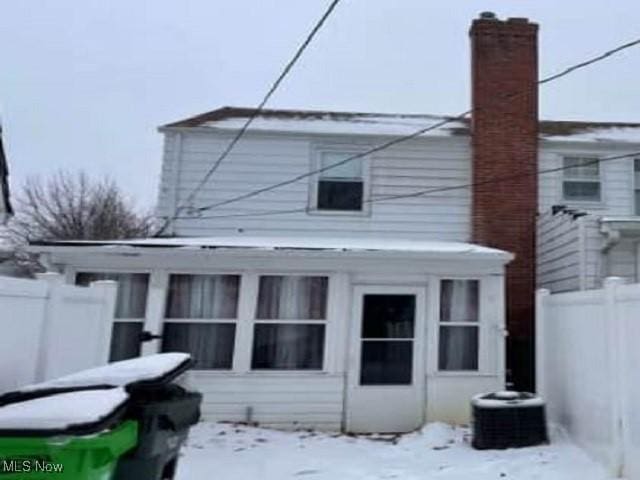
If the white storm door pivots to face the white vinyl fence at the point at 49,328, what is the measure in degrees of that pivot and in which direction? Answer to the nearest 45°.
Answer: approximately 45° to its right

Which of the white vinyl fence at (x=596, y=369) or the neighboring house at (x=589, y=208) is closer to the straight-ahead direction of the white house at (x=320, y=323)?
the white vinyl fence

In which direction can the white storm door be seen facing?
toward the camera

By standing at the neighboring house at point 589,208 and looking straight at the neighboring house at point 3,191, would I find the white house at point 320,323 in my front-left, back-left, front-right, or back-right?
front-left

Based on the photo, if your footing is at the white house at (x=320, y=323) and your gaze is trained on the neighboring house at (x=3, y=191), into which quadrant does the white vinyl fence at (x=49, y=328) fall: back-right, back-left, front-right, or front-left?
front-left

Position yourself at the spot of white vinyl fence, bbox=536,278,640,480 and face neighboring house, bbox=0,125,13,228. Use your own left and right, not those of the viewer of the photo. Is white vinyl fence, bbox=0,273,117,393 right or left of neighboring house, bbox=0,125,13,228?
left

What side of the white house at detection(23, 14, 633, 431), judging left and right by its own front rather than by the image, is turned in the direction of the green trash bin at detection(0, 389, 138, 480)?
front

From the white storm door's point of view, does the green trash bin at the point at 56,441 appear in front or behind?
in front

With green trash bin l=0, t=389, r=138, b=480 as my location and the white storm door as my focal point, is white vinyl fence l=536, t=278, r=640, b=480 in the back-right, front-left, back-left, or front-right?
front-right

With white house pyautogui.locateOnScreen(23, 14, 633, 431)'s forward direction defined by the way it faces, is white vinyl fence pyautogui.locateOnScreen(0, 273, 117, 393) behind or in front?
in front

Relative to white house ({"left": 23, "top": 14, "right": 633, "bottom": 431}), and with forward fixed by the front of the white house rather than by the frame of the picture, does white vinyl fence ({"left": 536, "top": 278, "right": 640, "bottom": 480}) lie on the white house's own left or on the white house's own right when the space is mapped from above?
on the white house's own left

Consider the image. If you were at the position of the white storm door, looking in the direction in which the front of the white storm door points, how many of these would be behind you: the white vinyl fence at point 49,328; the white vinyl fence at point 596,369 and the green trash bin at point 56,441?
0

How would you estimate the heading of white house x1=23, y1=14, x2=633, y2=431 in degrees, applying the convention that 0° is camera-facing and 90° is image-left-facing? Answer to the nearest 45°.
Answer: approximately 0°

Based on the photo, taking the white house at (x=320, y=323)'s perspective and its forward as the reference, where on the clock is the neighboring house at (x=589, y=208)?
The neighboring house is roughly at 8 o'clock from the white house.

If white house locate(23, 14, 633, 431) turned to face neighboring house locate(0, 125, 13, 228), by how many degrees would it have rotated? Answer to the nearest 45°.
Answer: approximately 90° to its right

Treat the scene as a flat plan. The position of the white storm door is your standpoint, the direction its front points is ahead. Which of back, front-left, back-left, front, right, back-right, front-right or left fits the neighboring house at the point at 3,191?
right

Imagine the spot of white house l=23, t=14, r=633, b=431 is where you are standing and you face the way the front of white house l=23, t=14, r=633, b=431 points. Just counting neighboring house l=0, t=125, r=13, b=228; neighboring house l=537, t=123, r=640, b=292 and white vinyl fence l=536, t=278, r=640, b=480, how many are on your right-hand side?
1
